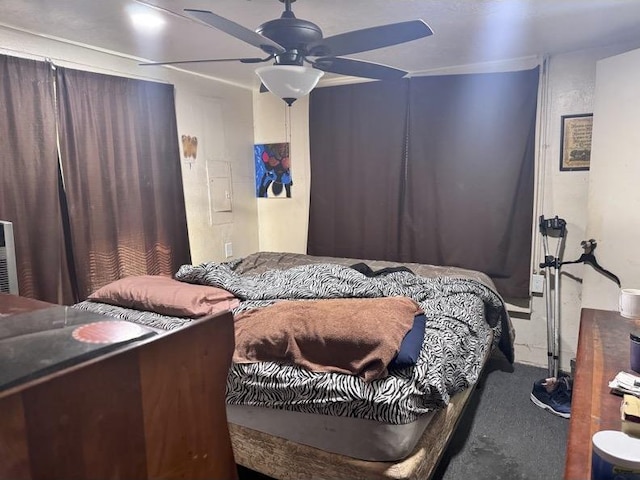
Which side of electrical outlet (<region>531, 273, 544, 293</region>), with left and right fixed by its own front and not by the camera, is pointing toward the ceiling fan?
front

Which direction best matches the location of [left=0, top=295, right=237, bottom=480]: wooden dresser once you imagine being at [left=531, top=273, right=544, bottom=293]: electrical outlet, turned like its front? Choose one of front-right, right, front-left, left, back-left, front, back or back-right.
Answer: front

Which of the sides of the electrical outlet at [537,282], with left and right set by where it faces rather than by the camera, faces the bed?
front

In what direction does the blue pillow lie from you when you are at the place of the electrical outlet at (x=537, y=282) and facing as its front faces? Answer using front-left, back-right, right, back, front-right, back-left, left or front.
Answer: front

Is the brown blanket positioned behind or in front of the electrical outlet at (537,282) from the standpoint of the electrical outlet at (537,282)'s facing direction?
in front
